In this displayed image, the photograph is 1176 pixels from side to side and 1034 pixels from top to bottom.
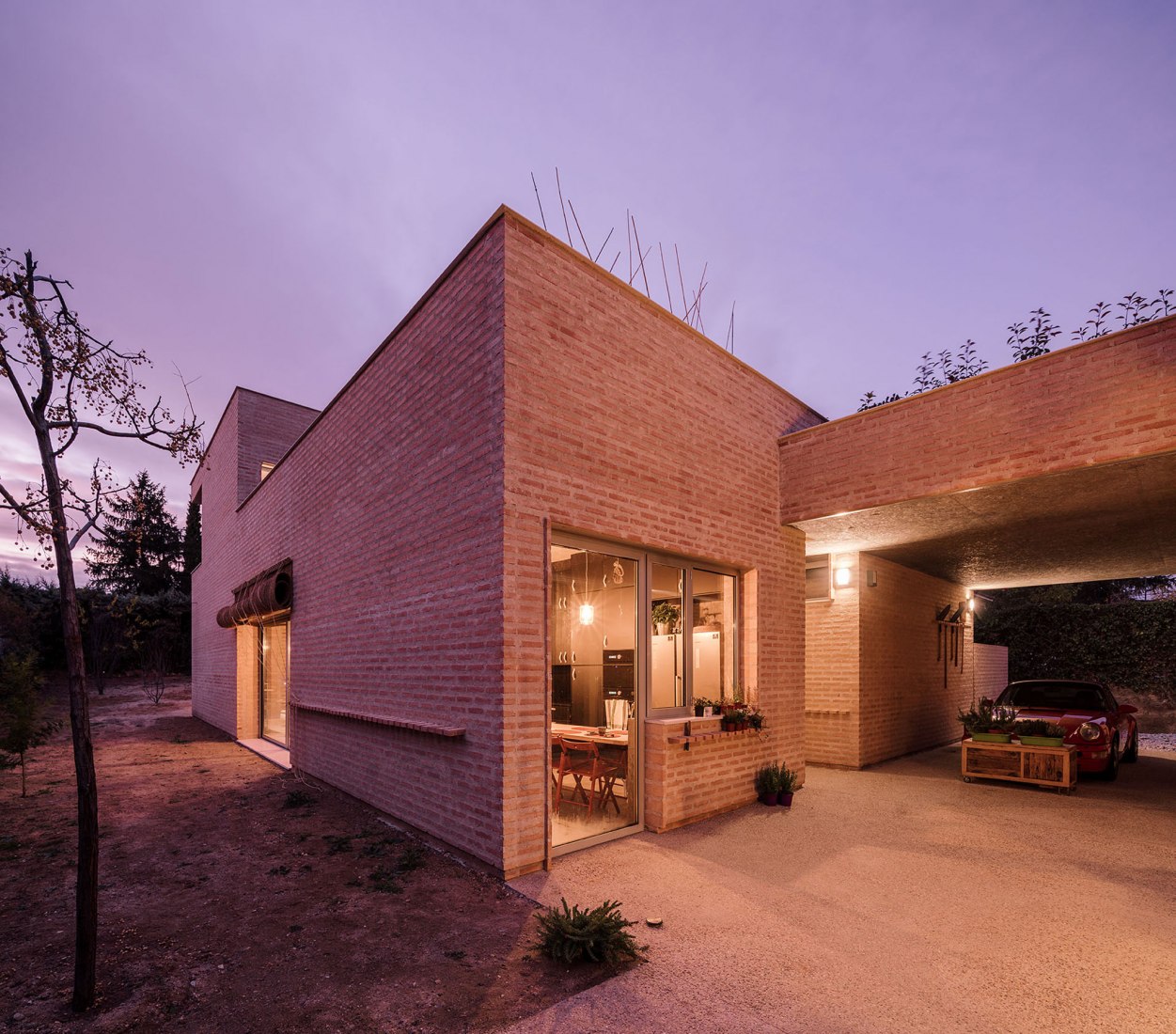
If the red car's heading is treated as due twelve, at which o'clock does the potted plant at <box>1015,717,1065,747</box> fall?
The potted plant is roughly at 11 o'clock from the red car.

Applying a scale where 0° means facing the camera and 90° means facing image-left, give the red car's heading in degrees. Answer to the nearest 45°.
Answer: approximately 45°

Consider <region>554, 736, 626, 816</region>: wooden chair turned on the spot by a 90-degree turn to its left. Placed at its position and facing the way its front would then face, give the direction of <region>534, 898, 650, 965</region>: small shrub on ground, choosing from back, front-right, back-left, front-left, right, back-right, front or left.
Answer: back-left

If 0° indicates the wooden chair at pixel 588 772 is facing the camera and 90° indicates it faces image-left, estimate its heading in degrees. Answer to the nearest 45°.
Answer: approximately 225°

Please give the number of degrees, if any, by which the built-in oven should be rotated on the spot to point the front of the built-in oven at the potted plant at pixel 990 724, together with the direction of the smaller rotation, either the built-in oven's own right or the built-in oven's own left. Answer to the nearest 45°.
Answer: approximately 135° to the built-in oven's own left

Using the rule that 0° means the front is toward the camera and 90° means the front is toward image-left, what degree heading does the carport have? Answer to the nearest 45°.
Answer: approximately 45°

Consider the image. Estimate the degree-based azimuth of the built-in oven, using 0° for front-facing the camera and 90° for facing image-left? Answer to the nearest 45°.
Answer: approximately 0°

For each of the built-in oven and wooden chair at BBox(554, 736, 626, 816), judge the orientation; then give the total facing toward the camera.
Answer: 1
